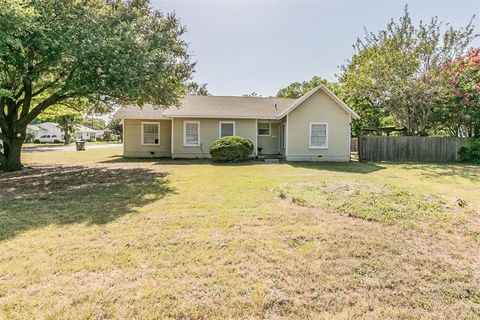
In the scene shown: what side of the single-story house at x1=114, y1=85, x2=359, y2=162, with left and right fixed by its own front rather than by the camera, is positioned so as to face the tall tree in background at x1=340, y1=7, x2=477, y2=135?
left

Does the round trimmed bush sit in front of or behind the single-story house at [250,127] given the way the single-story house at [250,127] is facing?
in front

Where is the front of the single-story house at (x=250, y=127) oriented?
toward the camera

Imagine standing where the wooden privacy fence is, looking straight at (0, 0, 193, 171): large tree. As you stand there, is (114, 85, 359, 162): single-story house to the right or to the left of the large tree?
right

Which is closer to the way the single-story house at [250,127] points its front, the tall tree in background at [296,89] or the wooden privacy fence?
the wooden privacy fence

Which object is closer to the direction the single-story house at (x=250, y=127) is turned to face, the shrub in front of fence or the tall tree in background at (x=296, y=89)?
the shrub in front of fence

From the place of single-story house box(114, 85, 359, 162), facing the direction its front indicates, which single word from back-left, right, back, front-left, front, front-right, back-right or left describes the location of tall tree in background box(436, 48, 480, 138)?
left

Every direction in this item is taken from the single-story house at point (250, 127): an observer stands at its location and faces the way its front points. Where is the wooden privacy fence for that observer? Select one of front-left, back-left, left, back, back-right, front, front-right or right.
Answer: left
